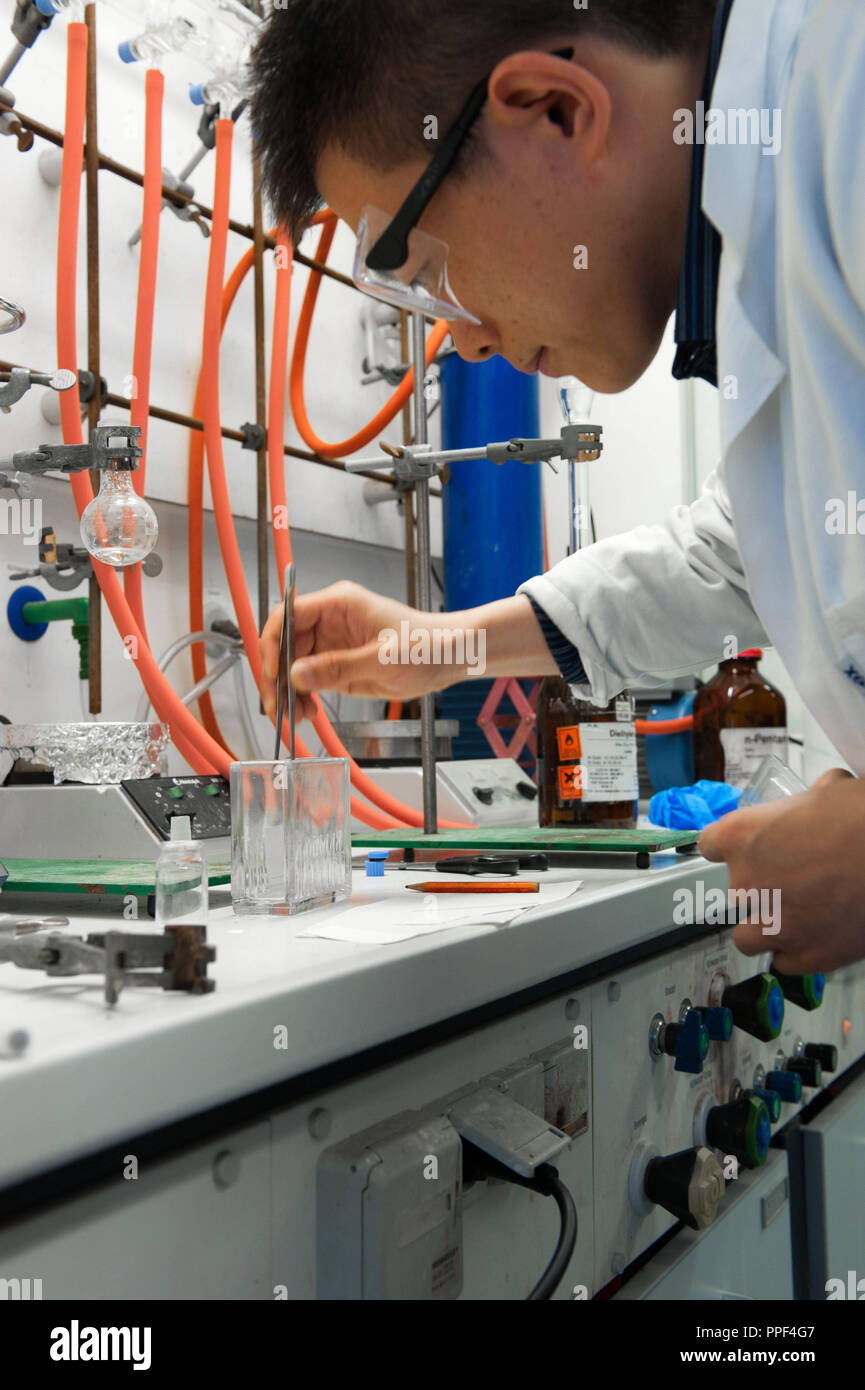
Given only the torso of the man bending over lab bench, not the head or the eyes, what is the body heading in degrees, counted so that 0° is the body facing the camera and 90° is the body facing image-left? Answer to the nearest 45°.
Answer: approximately 90°

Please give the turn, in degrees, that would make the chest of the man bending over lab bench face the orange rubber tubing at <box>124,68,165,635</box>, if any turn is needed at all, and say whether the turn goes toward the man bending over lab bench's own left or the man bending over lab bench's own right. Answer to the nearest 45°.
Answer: approximately 45° to the man bending over lab bench's own right
